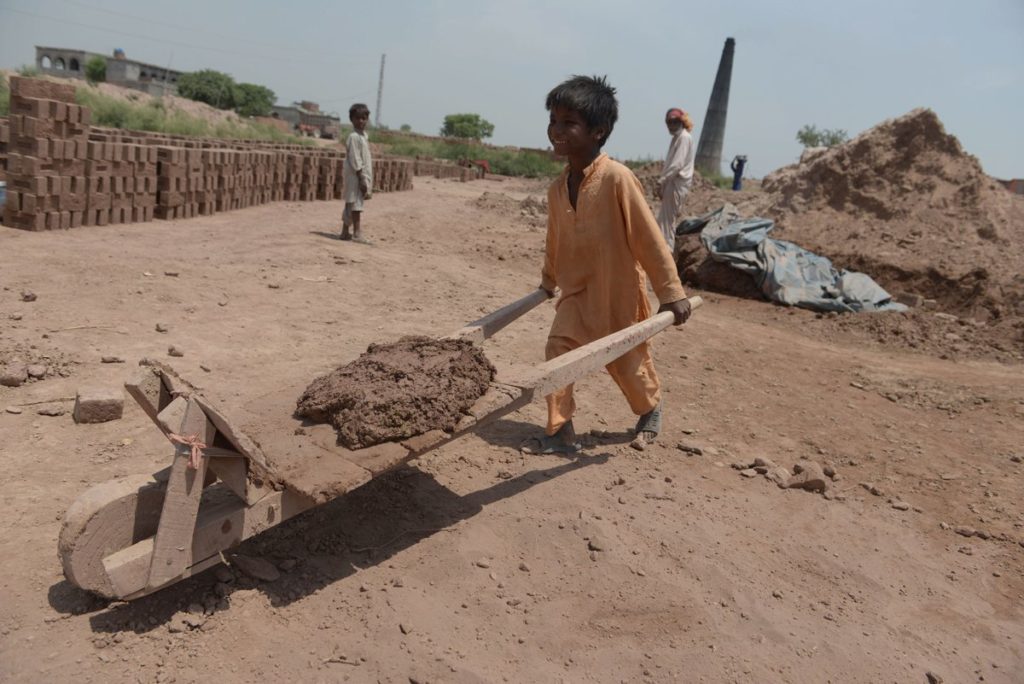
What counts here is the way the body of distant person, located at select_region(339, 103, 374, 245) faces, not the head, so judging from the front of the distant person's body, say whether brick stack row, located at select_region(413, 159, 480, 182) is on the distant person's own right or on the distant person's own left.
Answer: on the distant person's own left

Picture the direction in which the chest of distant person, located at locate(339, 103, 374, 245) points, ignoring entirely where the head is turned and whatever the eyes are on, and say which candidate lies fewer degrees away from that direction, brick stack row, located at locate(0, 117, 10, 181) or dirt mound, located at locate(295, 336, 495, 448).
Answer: the dirt mound

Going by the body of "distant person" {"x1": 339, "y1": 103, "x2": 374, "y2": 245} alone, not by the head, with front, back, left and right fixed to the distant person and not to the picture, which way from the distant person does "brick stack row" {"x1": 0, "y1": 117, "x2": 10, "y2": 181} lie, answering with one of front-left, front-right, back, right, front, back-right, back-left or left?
back-right

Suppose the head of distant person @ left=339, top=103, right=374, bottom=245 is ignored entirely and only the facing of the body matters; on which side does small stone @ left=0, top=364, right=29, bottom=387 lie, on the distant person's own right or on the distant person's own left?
on the distant person's own right

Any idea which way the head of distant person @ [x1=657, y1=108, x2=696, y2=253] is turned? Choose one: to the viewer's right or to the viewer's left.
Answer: to the viewer's left

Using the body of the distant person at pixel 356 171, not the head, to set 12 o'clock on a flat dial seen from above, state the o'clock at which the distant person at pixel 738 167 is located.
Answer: the distant person at pixel 738 167 is roughly at 9 o'clock from the distant person at pixel 356 171.

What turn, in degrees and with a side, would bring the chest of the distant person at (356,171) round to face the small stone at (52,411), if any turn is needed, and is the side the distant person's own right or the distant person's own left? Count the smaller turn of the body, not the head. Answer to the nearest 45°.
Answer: approximately 45° to the distant person's own right

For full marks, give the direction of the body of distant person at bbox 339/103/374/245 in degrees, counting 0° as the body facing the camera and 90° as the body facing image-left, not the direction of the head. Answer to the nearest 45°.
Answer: approximately 315°

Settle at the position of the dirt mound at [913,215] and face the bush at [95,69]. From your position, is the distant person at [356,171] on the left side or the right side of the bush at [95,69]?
left

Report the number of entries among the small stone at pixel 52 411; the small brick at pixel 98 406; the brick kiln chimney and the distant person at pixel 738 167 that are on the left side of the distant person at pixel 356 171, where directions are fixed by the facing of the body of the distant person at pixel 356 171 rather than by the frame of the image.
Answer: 2
